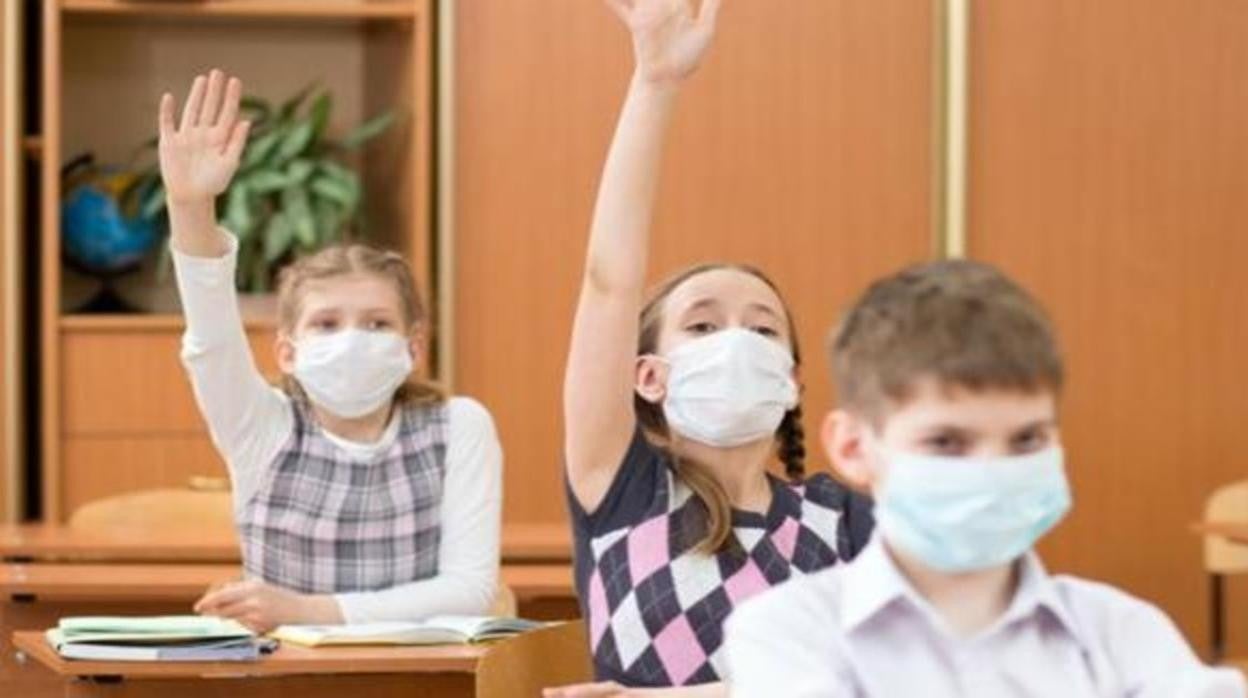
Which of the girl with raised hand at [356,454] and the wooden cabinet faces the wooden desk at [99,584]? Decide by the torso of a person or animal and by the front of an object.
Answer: the wooden cabinet

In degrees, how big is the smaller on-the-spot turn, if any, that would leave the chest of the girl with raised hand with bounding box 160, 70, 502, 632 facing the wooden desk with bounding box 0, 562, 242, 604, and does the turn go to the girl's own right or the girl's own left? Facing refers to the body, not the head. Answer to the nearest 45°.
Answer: approximately 135° to the girl's own right

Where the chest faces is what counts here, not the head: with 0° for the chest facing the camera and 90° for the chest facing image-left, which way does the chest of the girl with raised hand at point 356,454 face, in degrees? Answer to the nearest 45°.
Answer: approximately 0°

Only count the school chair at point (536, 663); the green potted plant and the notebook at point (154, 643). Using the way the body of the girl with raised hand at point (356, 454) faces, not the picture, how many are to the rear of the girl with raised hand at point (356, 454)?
1

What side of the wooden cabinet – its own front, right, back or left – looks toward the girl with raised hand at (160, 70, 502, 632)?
front

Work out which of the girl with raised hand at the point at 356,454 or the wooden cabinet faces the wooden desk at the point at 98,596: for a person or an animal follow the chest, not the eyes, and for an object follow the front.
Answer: the wooden cabinet

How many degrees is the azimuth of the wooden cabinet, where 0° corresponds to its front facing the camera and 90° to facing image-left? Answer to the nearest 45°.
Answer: approximately 0°

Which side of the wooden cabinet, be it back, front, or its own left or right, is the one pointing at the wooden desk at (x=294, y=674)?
front

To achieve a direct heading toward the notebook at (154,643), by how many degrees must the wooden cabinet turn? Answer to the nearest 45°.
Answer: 0° — it already faces it

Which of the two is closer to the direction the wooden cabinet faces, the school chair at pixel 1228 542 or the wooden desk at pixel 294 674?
the wooden desk

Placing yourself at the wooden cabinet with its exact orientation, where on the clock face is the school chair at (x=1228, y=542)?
The school chair is roughly at 10 o'clock from the wooden cabinet.

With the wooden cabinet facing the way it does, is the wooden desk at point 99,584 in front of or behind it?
in front

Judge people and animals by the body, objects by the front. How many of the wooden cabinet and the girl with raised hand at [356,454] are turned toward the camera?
2
